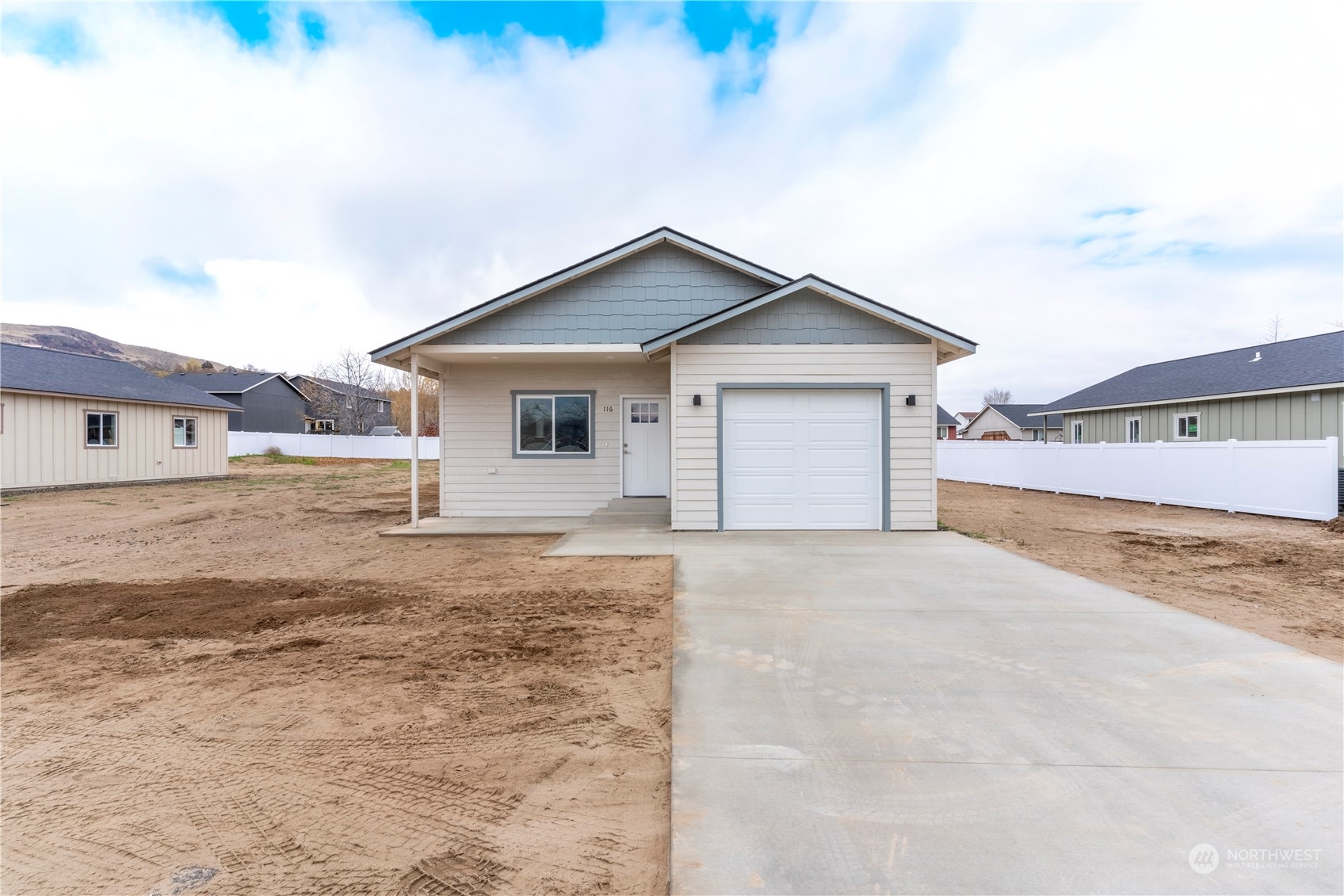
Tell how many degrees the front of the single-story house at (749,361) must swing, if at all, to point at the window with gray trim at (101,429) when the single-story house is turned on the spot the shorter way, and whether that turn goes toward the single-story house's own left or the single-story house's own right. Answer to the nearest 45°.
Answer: approximately 135° to the single-story house's own right

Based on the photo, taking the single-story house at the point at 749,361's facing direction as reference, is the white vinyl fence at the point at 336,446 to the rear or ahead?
to the rear

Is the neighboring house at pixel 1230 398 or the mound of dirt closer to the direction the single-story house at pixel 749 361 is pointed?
the mound of dirt

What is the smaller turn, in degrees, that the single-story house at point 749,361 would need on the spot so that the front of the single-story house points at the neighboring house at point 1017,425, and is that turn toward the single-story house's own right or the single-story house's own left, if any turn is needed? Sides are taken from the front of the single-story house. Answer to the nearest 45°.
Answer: approximately 135° to the single-story house's own left

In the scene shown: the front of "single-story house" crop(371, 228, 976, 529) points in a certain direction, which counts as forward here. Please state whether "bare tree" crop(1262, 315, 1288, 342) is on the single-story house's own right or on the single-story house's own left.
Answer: on the single-story house's own left

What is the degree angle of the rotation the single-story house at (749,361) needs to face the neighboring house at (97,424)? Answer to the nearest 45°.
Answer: approximately 135° to its right

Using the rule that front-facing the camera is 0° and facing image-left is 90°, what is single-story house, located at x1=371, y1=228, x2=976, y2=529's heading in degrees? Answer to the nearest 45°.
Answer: approximately 0°

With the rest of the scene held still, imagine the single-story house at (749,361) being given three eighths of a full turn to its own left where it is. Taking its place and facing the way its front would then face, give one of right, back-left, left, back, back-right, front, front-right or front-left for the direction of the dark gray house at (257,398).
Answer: left
